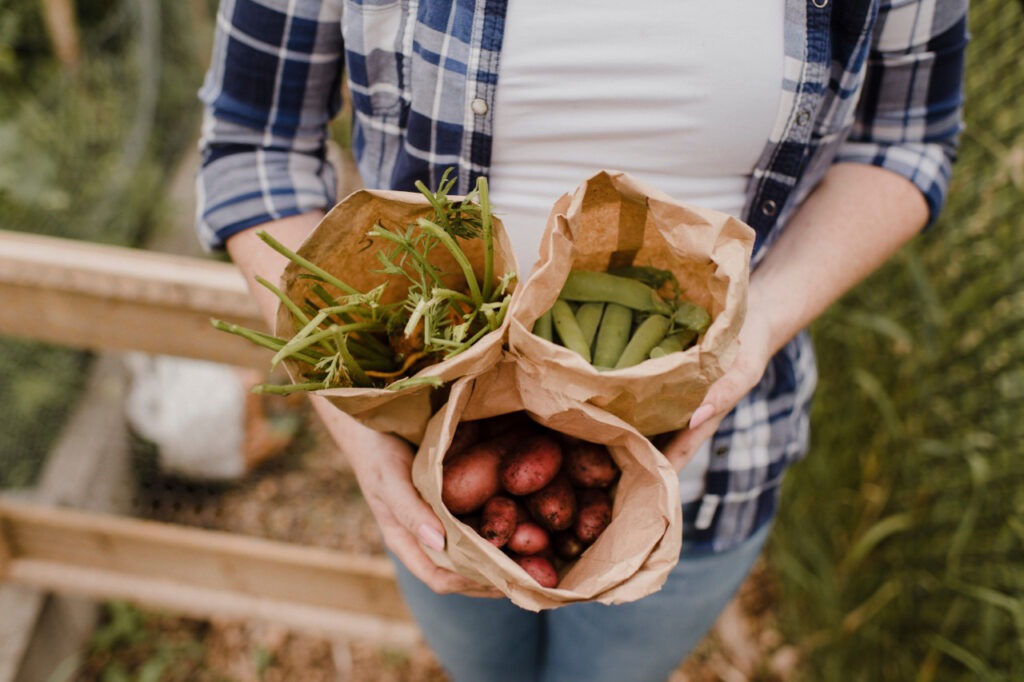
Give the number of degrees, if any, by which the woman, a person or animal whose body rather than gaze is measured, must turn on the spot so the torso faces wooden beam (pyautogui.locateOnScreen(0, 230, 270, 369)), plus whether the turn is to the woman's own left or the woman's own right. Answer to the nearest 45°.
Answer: approximately 90° to the woman's own right
